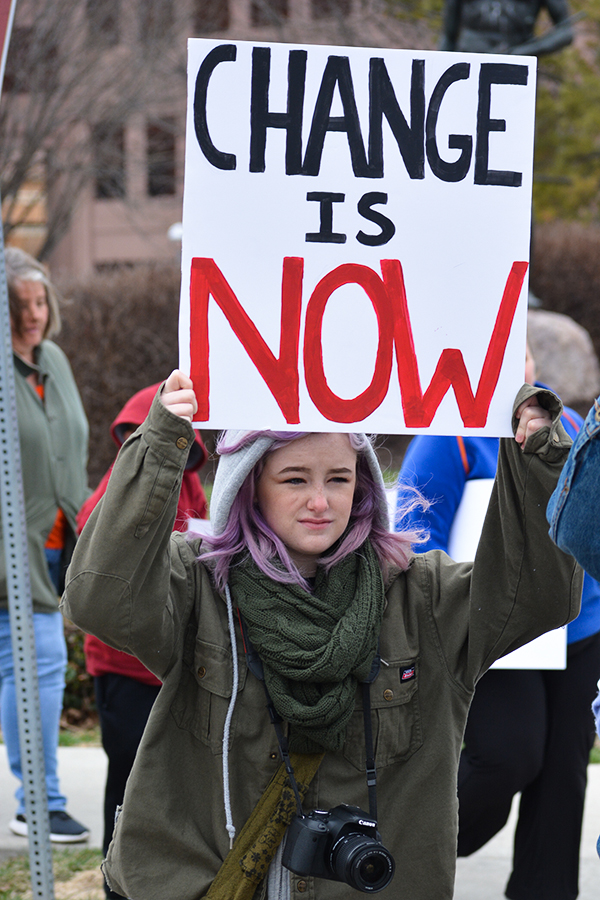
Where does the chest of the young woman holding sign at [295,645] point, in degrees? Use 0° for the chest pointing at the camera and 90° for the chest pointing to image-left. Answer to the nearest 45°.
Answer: approximately 0°

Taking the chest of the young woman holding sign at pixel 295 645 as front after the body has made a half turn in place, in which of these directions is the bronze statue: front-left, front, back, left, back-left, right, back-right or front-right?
front
